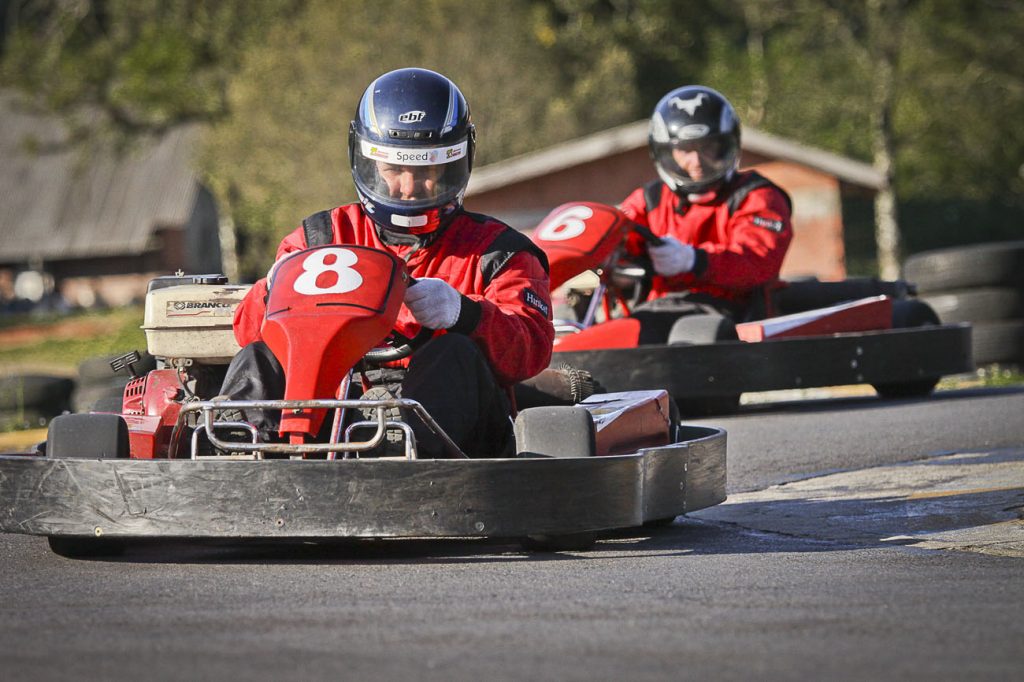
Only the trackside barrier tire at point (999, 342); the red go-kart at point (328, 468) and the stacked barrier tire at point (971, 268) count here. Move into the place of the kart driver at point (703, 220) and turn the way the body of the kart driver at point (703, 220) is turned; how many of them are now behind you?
2

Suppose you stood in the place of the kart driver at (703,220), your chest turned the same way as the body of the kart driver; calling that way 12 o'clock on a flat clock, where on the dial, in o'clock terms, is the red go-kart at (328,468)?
The red go-kart is roughly at 11 o'clock from the kart driver.

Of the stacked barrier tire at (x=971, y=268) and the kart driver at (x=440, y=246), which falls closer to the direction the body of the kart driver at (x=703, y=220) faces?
the kart driver

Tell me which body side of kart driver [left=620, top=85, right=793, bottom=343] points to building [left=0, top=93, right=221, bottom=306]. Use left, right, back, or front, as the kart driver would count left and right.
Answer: right

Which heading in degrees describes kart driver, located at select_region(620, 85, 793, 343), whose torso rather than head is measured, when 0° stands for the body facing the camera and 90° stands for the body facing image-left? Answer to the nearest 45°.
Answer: approximately 45°

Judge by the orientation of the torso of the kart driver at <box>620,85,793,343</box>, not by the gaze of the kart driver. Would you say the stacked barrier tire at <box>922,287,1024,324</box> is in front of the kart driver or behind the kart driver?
behind

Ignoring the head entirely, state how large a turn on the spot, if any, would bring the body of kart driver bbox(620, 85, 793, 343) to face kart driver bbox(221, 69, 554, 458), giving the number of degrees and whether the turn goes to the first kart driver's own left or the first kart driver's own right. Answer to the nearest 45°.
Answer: approximately 45° to the first kart driver's own left

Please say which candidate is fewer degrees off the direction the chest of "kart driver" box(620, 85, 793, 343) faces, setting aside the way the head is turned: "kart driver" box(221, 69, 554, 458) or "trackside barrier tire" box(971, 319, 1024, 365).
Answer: the kart driver

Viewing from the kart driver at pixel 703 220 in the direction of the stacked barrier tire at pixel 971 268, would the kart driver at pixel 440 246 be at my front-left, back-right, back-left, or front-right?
back-right

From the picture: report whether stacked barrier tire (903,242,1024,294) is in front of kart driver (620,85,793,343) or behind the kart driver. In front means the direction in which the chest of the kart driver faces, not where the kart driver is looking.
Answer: behind
